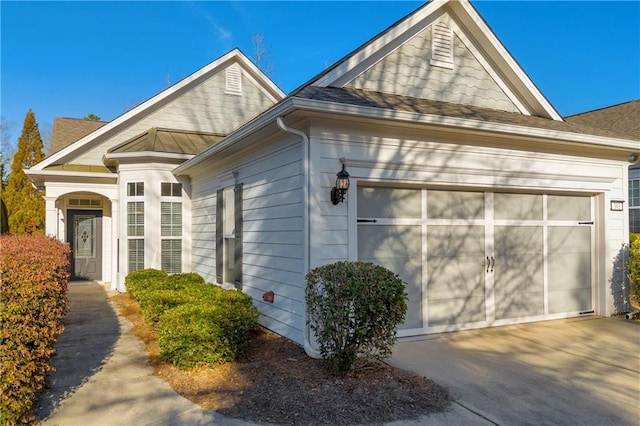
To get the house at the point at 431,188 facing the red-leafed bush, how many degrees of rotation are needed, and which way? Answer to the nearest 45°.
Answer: approximately 90° to its right

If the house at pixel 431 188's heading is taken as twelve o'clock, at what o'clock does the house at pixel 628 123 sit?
the house at pixel 628 123 is roughly at 9 o'clock from the house at pixel 431 188.

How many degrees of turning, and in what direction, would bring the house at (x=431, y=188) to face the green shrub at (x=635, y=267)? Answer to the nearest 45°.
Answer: approximately 45° to its left

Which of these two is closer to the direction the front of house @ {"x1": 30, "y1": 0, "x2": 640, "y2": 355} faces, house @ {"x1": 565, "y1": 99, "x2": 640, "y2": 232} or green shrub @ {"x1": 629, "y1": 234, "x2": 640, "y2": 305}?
the green shrub

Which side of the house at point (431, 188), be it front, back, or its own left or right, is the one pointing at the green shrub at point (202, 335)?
right

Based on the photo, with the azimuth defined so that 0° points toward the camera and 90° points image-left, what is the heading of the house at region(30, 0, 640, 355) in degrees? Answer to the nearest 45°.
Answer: approximately 315°
